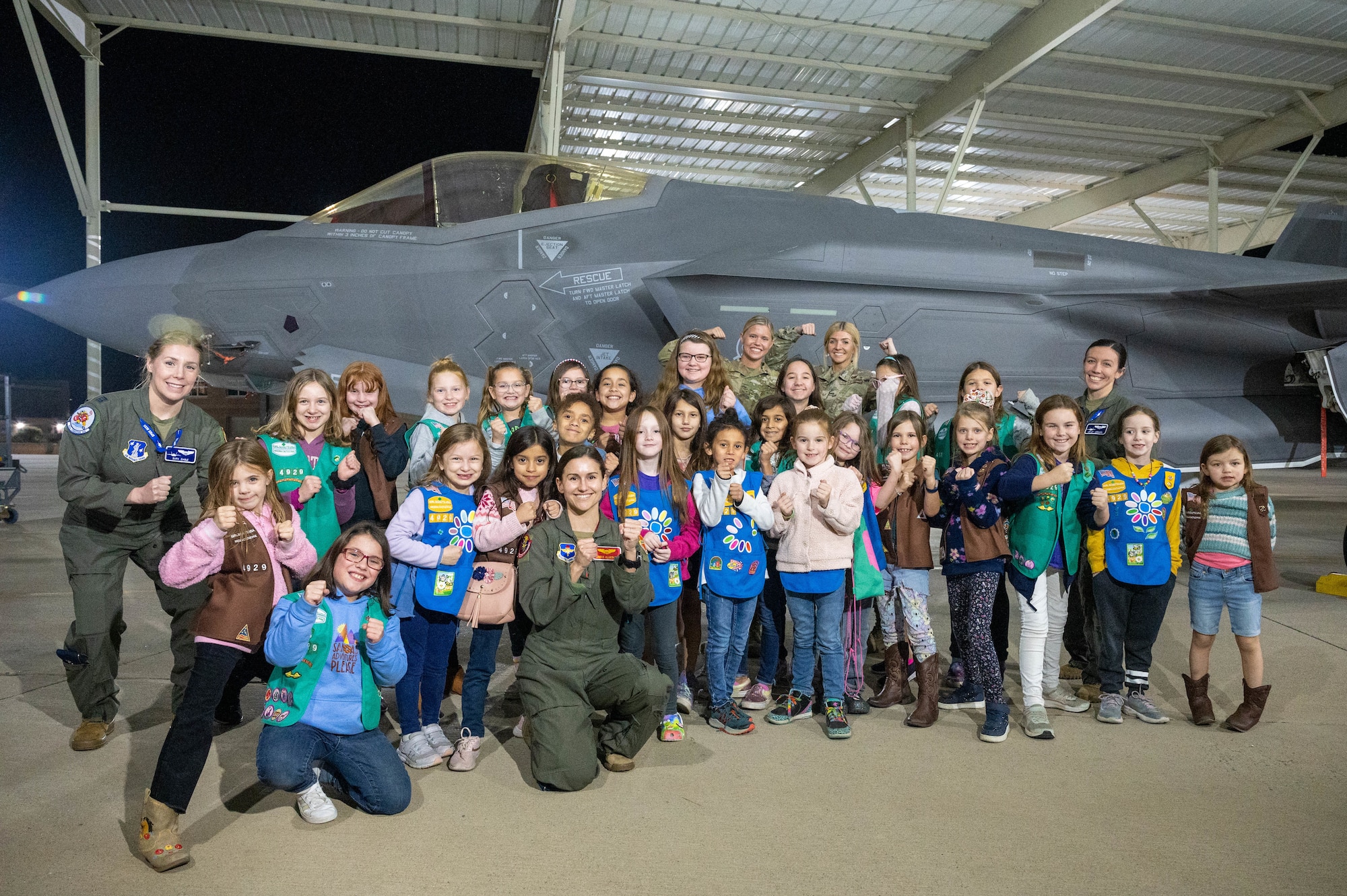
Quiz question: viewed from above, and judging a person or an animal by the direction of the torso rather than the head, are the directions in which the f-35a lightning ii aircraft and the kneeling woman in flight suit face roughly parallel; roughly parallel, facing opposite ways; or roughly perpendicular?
roughly perpendicular

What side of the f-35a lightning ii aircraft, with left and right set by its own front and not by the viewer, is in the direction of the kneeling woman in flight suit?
left

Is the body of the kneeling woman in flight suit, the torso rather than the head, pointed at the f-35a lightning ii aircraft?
no

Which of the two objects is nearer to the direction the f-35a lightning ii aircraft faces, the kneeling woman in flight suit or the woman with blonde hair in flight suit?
the woman with blonde hair in flight suit

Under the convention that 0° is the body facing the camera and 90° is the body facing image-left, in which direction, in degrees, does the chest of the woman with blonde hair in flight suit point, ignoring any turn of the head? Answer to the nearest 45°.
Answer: approximately 315°

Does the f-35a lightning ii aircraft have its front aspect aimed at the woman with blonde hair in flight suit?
no

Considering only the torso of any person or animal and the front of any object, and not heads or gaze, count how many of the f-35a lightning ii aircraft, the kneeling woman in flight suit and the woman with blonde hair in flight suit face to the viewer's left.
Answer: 1

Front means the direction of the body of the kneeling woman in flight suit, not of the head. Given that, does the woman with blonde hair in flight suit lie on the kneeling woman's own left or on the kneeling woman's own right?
on the kneeling woman's own right

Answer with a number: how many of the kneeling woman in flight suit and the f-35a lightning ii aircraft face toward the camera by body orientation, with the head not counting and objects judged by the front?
1

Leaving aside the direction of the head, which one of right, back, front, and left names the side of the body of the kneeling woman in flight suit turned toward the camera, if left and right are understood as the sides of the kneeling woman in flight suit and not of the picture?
front

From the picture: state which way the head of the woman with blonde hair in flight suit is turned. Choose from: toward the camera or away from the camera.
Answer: toward the camera

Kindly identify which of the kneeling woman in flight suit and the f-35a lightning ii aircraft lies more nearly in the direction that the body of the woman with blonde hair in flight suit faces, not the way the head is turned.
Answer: the kneeling woman in flight suit

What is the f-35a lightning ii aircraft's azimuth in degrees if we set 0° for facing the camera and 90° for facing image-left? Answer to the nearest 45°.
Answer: approximately 90°

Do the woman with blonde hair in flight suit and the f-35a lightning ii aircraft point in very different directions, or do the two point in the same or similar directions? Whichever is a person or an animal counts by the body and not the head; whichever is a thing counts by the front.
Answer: very different directions
